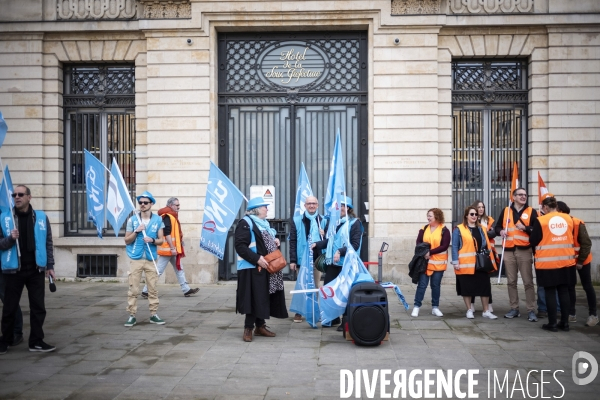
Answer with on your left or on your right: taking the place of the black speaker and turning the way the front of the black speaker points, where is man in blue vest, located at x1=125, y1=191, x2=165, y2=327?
on your right

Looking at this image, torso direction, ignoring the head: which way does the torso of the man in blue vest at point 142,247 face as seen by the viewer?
toward the camera

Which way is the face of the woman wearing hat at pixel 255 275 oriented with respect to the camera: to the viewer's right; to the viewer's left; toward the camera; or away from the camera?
to the viewer's right

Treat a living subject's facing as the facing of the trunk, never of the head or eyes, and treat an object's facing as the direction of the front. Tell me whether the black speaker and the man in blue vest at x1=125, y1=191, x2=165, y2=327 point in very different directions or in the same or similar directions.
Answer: same or similar directions

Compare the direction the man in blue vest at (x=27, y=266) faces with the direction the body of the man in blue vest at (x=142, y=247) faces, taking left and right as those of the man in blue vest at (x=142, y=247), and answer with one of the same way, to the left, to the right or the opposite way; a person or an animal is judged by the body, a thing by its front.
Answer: the same way

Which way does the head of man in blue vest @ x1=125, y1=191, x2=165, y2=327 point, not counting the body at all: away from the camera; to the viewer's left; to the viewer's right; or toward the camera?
toward the camera

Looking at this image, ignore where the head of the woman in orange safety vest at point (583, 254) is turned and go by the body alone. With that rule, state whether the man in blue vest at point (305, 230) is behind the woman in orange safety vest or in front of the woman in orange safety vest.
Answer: in front

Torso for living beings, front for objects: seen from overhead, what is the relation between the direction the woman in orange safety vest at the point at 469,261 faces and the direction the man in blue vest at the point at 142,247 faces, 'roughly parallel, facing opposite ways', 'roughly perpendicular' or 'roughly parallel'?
roughly parallel

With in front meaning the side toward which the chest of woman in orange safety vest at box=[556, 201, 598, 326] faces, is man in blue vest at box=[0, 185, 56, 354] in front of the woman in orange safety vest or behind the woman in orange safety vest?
in front

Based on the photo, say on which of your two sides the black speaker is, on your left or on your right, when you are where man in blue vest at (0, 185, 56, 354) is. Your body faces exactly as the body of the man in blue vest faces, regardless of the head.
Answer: on your left

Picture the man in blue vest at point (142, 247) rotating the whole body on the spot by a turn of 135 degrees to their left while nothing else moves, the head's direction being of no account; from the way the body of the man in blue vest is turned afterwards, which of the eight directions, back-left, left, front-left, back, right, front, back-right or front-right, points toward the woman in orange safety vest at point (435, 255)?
front-right

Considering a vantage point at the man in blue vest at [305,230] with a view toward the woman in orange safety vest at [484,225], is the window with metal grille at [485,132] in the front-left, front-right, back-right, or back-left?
front-left

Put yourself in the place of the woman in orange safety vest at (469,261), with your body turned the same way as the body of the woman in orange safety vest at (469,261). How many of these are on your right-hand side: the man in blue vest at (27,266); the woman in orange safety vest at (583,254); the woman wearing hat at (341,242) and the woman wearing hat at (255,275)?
3

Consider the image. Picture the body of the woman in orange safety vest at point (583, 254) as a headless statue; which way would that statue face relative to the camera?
to the viewer's left

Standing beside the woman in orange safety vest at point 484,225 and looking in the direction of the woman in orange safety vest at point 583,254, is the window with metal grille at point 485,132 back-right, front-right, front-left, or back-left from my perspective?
back-left

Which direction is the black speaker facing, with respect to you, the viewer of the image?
facing the viewer
